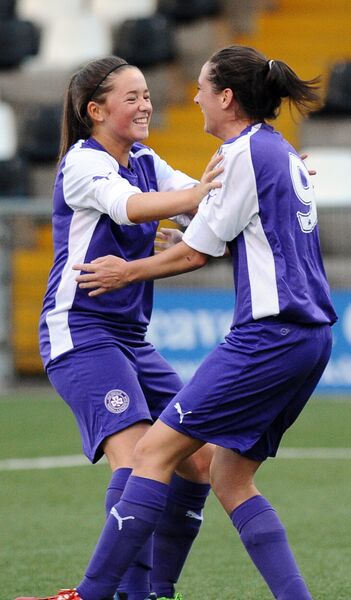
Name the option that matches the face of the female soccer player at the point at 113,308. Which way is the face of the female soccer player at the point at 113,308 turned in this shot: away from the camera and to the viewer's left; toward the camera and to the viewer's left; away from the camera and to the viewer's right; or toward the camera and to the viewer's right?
toward the camera and to the viewer's right

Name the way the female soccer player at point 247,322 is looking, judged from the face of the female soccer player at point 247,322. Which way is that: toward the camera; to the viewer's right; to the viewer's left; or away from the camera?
to the viewer's left

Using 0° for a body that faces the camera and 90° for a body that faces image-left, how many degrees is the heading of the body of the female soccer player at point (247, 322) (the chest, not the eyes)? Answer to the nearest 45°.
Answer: approximately 90°
